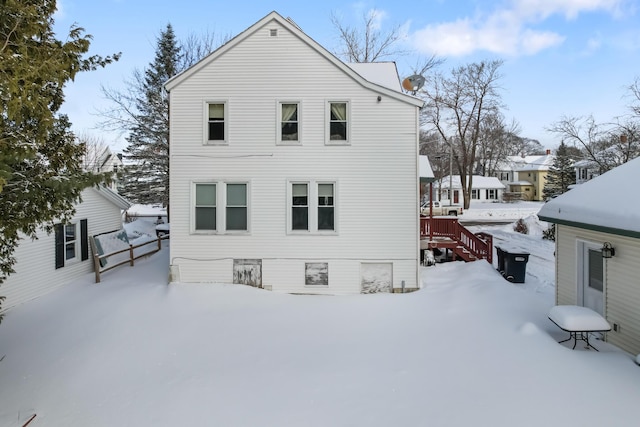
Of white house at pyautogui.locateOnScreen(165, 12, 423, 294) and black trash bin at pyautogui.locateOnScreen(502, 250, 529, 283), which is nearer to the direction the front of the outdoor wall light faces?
the white house

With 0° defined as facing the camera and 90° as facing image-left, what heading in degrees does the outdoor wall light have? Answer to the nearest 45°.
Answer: approximately 45°

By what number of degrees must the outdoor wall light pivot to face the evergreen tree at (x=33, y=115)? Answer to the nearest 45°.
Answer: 0° — it already faces it

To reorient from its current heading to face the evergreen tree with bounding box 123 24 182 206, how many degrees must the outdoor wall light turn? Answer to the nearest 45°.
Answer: approximately 45° to its right

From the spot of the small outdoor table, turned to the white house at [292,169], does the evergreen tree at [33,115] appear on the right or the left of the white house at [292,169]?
left

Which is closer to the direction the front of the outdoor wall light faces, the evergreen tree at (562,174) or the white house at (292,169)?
the white house

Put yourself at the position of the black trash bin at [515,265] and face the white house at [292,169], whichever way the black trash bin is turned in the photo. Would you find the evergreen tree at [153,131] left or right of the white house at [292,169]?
right
